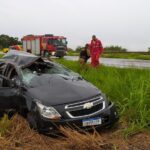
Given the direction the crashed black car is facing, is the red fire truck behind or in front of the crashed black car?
behind

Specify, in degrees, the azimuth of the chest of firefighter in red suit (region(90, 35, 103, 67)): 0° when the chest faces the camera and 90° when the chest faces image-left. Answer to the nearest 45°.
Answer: approximately 45°

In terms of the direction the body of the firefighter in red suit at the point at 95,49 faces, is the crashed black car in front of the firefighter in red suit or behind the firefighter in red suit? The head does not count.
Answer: in front

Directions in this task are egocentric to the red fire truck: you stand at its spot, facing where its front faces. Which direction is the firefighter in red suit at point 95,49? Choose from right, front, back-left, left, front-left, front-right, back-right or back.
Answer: front-right

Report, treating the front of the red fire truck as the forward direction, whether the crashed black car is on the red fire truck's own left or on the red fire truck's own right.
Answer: on the red fire truck's own right

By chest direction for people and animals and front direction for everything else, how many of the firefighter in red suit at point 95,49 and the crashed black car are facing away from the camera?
0

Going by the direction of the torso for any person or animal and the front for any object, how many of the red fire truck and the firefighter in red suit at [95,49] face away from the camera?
0

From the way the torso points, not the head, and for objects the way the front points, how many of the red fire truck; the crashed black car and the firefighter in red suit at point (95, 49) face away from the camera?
0

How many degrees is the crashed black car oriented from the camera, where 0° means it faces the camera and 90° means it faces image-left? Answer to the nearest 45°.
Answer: approximately 315°
